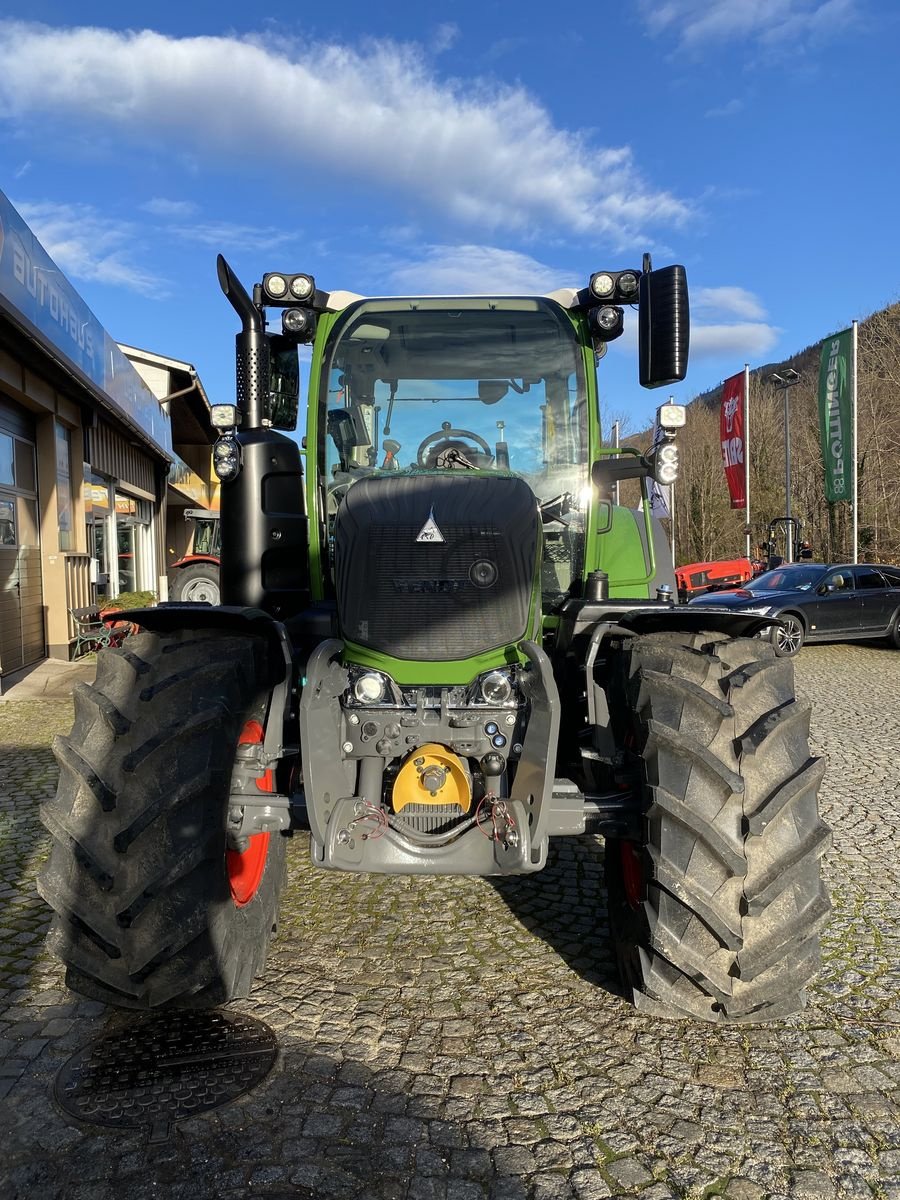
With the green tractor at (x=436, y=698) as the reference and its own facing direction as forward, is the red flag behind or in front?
behind

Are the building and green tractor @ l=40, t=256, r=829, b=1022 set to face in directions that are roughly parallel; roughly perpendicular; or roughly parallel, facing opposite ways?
roughly perpendicular

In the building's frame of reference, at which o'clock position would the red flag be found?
The red flag is roughly at 11 o'clock from the building.

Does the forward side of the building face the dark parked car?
yes

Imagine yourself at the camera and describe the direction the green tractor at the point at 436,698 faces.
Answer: facing the viewer

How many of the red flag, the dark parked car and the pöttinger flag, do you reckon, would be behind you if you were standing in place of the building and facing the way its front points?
0

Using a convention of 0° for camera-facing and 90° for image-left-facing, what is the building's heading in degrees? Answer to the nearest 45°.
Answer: approximately 270°

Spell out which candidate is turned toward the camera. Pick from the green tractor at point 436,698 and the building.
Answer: the green tractor

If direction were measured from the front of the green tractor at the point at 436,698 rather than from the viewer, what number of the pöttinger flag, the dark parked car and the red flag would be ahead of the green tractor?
0

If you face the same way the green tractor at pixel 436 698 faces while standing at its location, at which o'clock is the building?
The building is roughly at 5 o'clock from the green tractor.

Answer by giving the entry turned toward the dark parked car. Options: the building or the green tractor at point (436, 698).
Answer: the building

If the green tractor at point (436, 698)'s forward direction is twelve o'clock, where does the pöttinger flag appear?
The pöttinger flag is roughly at 7 o'clock from the green tractor.

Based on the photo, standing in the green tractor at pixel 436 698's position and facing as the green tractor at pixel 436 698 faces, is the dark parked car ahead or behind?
behind

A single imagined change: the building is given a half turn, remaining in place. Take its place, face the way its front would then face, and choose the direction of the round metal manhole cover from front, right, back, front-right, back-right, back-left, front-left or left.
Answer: left

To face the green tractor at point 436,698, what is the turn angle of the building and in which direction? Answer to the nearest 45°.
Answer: approximately 90° to its right

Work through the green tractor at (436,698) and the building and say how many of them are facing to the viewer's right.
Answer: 1
